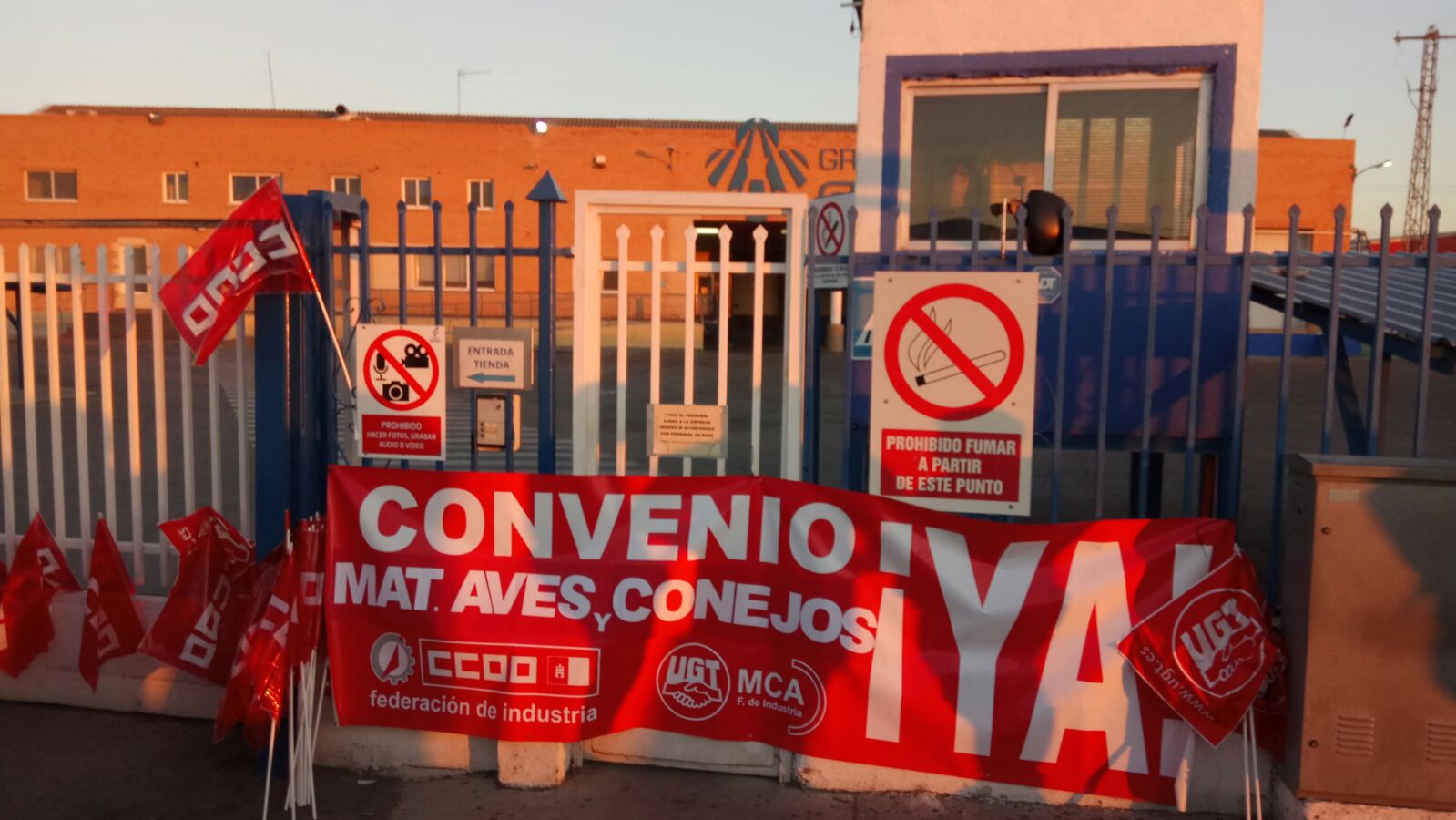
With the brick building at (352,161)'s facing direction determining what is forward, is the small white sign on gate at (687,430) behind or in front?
in front

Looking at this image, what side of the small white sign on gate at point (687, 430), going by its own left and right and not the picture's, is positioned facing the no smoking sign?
left

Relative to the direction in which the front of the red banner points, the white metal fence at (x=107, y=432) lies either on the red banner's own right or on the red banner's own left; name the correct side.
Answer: on the red banner's own right

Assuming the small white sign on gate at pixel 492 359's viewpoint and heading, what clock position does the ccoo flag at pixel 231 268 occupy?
The ccoo flag is roughly at 3 o'clock from the small white sign on gate.

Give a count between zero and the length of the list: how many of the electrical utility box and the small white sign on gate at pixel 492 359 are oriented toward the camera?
2

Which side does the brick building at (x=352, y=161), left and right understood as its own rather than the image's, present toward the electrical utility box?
front

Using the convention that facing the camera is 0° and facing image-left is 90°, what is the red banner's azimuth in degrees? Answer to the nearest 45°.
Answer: approximately 0°

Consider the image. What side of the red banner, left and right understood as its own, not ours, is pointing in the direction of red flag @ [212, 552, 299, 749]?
right
